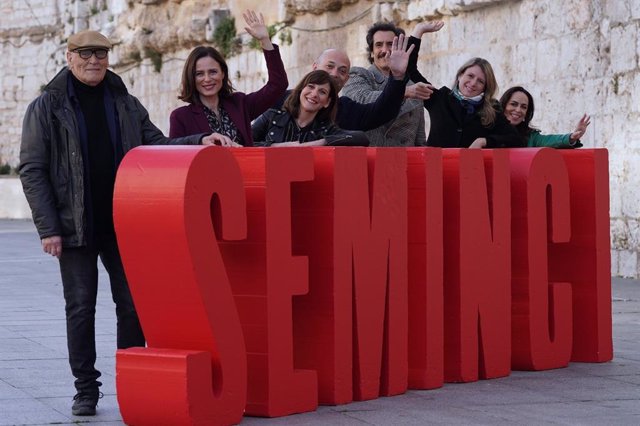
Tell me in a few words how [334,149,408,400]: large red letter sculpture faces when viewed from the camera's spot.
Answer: facing the viewer and to the right of the viewer

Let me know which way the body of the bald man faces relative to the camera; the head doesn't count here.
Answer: toward the camera

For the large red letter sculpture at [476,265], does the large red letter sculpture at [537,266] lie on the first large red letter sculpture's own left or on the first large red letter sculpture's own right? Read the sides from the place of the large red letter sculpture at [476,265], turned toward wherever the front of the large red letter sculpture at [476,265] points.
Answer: on the first large red letter sculpture's own left

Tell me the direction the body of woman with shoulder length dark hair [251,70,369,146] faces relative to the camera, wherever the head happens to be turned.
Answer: toward the camera

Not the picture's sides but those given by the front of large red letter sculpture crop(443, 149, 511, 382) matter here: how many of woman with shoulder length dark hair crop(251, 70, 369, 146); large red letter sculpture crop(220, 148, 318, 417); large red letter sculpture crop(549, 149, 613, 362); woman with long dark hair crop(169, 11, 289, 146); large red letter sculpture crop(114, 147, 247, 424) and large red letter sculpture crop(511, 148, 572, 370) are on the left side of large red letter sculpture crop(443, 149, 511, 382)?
2

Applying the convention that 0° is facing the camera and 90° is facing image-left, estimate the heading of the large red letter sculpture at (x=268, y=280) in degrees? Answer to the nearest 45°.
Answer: approximately 315°

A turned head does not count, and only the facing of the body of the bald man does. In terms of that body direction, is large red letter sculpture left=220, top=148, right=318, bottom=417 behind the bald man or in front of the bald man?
in front
